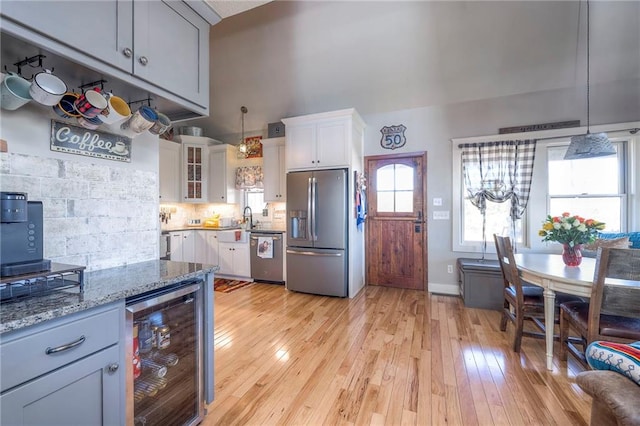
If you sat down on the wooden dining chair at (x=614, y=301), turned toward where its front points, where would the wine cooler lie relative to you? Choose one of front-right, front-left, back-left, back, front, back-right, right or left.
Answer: left

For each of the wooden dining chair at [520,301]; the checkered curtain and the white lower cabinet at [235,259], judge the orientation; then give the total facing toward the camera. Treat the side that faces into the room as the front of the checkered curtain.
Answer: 2

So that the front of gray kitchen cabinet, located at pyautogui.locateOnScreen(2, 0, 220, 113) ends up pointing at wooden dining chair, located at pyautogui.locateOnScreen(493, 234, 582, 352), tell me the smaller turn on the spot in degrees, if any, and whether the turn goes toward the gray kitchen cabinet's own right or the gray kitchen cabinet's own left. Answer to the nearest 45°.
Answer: approximately 45° to the gray kitchen cabinet's own left

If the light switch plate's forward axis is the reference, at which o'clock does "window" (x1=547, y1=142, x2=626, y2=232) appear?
The window is roughly at 9 o'clock from the light switch plate.

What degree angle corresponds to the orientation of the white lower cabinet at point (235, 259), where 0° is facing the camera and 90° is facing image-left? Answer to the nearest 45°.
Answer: approximately 0°

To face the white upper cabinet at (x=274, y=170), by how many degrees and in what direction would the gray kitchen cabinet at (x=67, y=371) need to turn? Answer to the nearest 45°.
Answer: approximately 90° to its left

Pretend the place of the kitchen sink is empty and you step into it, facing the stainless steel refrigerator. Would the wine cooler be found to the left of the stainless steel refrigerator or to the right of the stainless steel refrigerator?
right

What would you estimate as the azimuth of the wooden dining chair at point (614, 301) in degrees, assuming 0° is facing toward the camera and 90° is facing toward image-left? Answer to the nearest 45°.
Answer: approximately 135°

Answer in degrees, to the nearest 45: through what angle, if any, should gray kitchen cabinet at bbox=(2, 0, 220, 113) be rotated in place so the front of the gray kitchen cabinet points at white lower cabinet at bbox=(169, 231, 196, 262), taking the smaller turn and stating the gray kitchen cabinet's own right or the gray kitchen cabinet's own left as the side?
approximately 135° to the gray kitchen cabinet's own left

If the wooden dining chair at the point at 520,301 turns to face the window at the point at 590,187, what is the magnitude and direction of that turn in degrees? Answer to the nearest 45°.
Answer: approximately 45° to its left

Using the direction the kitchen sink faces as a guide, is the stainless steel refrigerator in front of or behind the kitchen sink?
in front

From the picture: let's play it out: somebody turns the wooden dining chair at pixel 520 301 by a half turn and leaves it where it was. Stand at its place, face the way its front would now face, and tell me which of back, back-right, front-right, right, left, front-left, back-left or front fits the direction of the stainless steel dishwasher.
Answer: front-right
